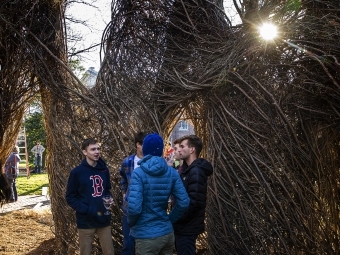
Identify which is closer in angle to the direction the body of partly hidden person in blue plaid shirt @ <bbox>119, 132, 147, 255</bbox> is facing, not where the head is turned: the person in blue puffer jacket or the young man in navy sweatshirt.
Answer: the person in blue puffer jacket

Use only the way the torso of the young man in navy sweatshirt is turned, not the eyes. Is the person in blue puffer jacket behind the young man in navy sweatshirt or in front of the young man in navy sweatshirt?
in front

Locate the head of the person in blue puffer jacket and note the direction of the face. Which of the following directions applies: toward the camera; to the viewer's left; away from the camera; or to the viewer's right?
away from the camera

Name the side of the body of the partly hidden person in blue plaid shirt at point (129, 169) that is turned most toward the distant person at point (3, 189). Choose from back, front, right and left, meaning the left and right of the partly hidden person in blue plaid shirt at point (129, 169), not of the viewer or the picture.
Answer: back

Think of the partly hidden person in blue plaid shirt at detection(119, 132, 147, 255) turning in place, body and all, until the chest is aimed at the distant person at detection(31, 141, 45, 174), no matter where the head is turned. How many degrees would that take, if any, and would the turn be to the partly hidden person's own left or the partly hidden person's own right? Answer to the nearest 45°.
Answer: approximately 135° to the partly hidden person's own left

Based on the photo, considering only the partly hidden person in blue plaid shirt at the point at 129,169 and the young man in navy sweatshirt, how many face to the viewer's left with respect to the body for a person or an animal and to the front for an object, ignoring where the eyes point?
0

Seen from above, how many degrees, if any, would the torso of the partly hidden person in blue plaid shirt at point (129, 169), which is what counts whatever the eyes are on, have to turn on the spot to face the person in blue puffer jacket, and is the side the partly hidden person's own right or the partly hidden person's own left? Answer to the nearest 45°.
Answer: approximately 45° to the partly hidden person's own right

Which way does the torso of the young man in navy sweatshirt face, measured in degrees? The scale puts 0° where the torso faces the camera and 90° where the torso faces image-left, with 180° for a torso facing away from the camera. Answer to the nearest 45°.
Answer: approximately 315°

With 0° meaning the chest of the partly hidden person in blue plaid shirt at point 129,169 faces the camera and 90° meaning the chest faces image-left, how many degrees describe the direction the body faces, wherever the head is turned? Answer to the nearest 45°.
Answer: approximately 315°
